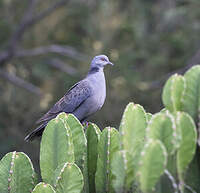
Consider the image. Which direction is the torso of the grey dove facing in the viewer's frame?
to the viewer's right

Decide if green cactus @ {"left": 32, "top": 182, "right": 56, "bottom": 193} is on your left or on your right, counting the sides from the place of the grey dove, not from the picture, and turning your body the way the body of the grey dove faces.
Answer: on your right
